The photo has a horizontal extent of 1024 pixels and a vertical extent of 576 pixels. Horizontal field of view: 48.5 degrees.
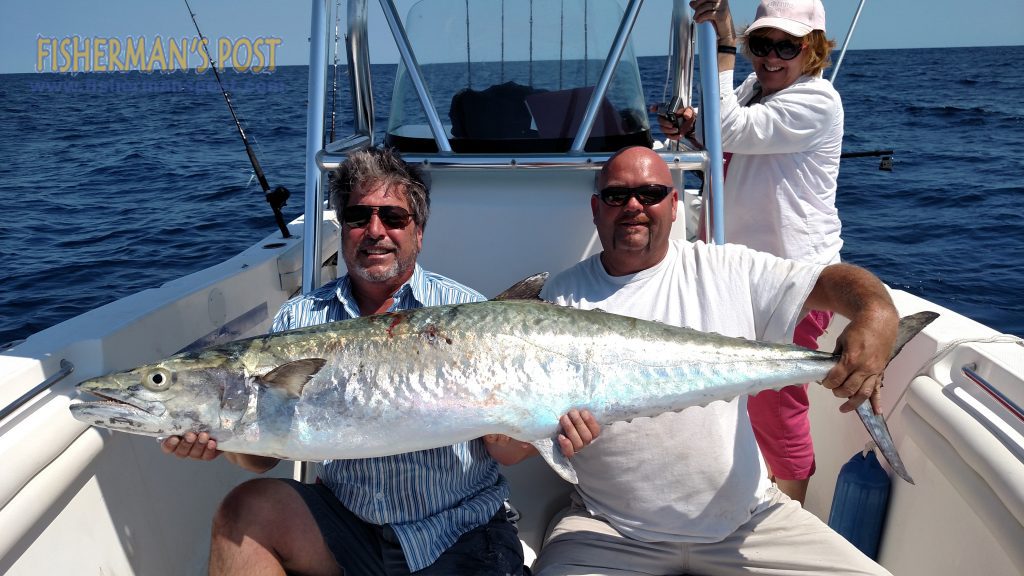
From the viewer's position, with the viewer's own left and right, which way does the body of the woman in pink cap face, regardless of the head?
facing the viewer and to the left of the viewer

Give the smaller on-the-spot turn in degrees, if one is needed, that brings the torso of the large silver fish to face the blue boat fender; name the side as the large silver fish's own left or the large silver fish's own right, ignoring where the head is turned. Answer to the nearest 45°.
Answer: approximately 135° to the large silver fish's own right

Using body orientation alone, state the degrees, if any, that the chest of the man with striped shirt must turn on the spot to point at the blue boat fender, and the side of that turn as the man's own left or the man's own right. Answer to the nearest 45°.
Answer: approximately 90° to the man's own left

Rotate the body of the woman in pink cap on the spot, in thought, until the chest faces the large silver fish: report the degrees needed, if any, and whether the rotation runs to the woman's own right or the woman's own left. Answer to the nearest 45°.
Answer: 0° — they already face it

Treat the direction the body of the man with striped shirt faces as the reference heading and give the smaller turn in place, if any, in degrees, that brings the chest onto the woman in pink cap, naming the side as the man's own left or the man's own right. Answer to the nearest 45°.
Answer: approximately 135° to the man's own left

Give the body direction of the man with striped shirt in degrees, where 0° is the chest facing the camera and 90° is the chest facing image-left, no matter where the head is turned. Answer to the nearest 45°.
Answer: approximately 0°

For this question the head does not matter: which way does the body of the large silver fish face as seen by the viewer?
to the viewer's left

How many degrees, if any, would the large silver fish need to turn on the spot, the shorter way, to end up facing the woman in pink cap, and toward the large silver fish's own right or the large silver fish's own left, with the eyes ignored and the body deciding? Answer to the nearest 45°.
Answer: approximately 135° to the large silver fish's own right
